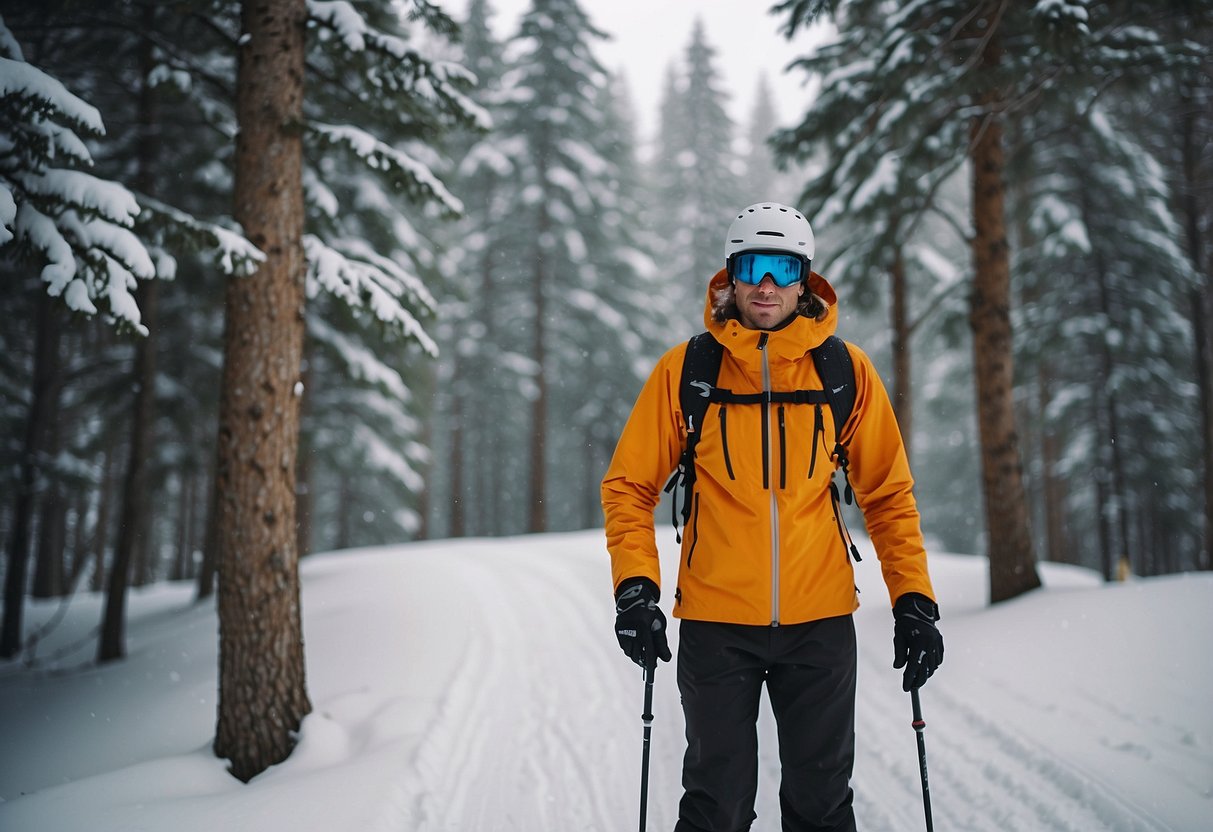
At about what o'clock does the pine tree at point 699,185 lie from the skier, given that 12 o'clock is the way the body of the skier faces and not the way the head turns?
The pine tree is roughly at 6 o'clock from the skier.

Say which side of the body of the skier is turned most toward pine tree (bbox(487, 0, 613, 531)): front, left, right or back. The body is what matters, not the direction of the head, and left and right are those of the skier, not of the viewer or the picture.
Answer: back

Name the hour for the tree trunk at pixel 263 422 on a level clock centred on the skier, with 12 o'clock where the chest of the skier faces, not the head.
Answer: The tree trunk is roughly at 4 o'clock from the skier.

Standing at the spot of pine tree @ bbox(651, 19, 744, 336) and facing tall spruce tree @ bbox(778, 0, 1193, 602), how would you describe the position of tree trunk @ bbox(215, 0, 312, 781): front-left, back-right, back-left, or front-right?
front-right

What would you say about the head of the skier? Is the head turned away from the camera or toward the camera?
toward the camera

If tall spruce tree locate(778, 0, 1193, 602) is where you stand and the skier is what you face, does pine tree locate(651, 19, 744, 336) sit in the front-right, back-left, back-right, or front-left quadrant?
back-right

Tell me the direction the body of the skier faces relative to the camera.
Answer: toward the camera

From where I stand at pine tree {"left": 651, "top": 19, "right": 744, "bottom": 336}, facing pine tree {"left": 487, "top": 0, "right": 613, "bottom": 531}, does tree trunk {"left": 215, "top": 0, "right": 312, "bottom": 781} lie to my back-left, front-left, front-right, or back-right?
front-left

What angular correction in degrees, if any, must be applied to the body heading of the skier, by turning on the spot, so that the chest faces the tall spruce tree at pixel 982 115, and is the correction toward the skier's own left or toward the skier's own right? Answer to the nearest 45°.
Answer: approximately 135° to the skier's own left
